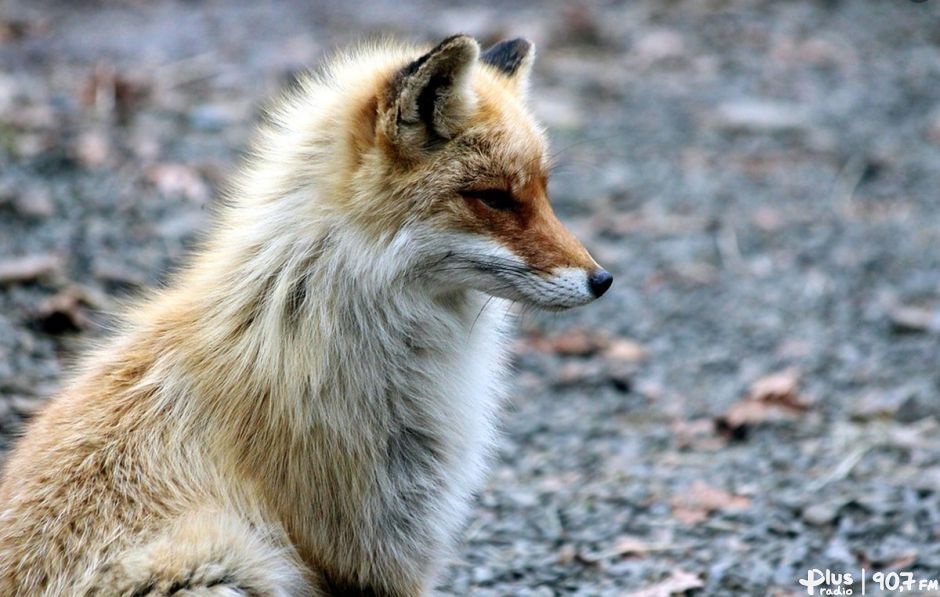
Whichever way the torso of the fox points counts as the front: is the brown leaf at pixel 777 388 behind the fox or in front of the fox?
in front

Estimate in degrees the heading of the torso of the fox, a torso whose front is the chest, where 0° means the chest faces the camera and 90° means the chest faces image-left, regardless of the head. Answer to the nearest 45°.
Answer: approximately 270°

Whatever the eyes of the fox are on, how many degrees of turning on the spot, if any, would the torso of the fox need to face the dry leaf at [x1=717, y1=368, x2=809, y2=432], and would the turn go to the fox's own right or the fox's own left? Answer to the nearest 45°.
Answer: approximately 45° to the fox's own left

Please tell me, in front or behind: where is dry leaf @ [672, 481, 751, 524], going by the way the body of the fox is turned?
in front

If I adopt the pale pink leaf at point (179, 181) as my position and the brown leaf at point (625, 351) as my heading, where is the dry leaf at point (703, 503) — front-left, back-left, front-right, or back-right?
front-right

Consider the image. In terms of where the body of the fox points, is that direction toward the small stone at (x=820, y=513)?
no
